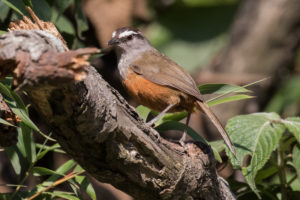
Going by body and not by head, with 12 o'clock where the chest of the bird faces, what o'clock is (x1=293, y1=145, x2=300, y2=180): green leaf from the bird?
The green leaf is roughly at 7 o'clock from the bird.

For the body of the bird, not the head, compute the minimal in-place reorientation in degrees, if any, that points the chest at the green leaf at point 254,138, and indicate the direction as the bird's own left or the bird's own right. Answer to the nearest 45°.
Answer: approximately 135° to the bird's own left

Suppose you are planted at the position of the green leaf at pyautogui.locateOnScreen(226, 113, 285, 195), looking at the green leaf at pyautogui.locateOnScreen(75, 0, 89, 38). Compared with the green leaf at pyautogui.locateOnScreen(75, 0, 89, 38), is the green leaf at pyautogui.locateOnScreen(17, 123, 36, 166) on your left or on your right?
left

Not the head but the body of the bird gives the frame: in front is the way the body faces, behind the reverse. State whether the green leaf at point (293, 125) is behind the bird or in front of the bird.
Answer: behind

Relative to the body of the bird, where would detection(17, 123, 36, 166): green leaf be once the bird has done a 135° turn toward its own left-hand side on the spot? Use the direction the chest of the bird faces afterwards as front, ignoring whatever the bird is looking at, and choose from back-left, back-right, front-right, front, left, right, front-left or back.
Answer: right

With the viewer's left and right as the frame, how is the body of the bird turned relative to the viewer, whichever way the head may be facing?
facing to the left of the viewer

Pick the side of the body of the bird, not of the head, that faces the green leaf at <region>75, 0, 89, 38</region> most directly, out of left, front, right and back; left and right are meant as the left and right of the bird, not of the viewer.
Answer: front
